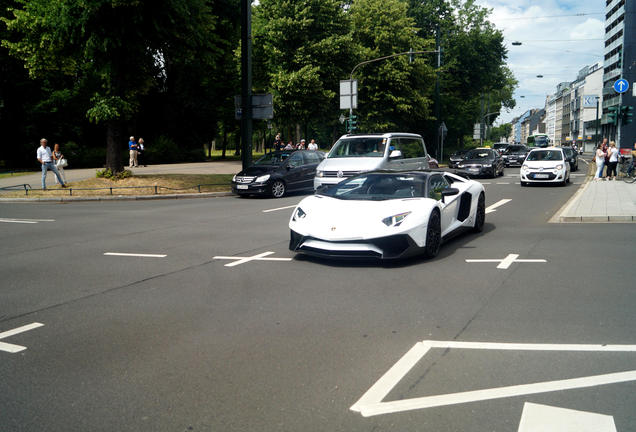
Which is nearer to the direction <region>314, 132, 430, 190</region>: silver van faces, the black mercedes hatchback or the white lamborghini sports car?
the white lamborghini sports car

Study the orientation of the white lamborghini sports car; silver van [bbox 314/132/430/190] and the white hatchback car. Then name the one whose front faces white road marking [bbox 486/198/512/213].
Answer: the white hatchback car

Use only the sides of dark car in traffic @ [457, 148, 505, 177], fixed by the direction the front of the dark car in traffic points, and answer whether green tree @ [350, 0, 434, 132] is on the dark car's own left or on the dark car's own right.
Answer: on the dark car's own right

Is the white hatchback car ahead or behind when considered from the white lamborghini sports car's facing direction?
behind

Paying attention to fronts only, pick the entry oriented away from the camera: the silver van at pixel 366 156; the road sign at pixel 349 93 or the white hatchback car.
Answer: the road sign

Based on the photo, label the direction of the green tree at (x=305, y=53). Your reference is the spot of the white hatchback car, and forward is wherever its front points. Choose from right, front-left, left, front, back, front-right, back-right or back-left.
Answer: back-right

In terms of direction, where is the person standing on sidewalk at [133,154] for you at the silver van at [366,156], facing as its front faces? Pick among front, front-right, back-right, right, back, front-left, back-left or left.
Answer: right

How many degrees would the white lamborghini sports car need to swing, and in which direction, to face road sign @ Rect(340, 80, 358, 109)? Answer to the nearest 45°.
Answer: approximately 135° to its right

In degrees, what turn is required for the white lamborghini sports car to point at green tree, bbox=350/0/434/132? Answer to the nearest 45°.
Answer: approximately 135° to its right

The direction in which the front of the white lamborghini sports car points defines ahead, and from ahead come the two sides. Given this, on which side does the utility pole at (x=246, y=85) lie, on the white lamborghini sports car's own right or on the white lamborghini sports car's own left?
on the white lamborghini sports car's own right

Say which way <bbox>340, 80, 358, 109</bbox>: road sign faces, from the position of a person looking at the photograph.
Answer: facing away from the viewer
